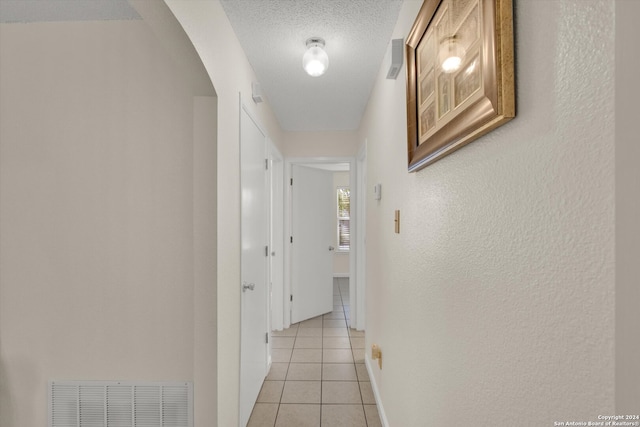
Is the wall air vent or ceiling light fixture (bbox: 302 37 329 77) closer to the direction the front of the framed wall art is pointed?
the wall air vent

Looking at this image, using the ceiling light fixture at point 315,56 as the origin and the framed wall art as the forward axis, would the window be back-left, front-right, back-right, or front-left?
back-left

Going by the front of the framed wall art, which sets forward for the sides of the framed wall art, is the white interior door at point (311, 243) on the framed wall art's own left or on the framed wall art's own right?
on the framed wall art's own right

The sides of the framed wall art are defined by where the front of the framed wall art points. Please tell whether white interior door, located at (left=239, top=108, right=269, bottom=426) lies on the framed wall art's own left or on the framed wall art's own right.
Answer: on the framed wall art's own right

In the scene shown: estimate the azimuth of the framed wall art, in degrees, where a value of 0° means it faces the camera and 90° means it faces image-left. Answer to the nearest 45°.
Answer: approximately 45°

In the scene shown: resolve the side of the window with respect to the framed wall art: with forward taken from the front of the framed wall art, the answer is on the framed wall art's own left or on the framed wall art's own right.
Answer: on the framed wall art's own right

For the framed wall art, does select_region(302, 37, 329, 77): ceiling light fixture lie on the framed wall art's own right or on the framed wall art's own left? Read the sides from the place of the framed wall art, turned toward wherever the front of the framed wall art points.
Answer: on the framed wall art's own right
